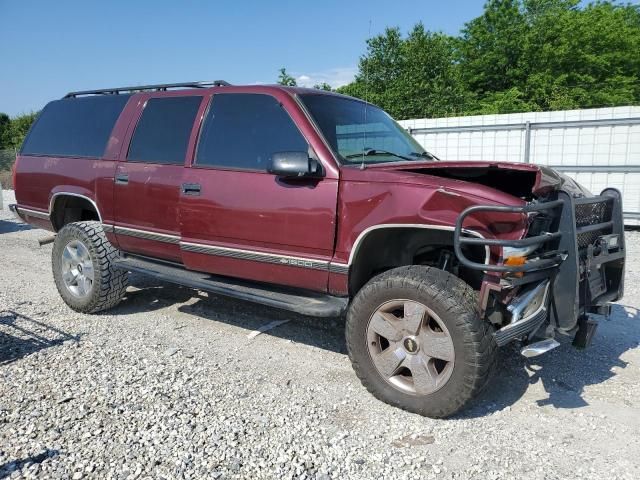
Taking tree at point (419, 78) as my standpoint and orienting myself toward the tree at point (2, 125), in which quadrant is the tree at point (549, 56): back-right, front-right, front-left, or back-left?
back-right

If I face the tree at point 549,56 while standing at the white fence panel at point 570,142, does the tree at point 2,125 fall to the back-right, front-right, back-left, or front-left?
front-left

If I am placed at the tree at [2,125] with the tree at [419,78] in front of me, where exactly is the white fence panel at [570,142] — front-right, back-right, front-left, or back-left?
front-right

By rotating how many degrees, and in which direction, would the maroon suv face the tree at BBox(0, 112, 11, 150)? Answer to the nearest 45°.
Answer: approximately 180°

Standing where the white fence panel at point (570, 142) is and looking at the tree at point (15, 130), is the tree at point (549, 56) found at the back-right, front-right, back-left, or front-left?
front-right

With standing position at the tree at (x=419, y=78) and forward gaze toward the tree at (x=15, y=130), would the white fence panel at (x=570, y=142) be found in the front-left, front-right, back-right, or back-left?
back-left

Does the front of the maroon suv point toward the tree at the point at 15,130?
no

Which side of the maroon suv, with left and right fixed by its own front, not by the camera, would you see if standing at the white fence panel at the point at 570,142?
left

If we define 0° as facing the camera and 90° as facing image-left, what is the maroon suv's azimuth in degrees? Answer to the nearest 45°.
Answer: approximately 315°

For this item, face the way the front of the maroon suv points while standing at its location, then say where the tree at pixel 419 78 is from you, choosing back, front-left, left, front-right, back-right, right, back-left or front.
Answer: back-left

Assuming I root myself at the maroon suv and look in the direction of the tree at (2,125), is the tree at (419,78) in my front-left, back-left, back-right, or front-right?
front-right
